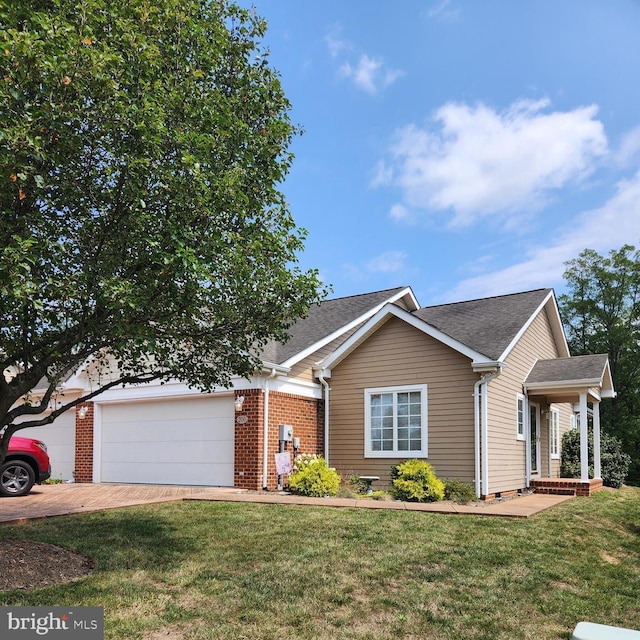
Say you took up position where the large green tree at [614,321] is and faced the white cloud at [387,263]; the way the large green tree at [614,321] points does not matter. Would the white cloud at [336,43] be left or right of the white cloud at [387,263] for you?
left

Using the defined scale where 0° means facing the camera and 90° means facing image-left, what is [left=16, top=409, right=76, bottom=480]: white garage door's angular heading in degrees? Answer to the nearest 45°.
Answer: approximately 0°

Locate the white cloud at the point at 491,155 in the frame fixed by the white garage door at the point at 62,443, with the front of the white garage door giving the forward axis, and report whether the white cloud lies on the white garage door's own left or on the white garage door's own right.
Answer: on the white garage door's own left

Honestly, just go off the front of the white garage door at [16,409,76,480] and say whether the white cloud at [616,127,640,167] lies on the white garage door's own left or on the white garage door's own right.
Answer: on the white garage door's own left

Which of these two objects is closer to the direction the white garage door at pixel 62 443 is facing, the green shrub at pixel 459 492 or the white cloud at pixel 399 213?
the green shrub
